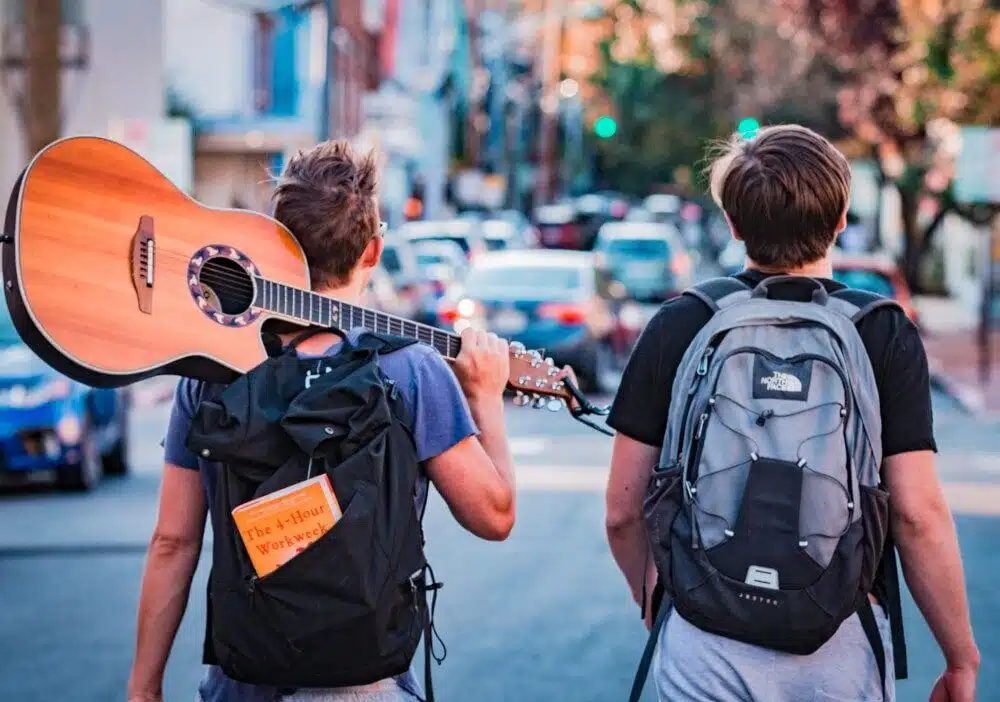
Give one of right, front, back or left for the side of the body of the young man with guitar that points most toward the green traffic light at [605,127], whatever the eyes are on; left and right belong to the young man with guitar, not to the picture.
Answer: front

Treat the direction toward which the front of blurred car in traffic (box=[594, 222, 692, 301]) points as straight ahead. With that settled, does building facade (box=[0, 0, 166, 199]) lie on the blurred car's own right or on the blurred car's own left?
on the blurred car's own left

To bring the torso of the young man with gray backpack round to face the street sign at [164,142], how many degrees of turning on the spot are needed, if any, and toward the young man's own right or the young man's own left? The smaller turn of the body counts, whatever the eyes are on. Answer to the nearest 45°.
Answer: approximately 45° to the young man's own left

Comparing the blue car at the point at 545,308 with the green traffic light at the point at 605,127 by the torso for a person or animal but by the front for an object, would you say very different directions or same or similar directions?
very different directions

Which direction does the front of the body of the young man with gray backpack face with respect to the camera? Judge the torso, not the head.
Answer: away from the camera

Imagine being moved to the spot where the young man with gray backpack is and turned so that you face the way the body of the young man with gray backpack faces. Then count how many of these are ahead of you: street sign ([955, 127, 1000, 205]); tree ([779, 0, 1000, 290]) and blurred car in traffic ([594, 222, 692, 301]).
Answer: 3

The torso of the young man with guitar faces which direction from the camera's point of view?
away from the camera

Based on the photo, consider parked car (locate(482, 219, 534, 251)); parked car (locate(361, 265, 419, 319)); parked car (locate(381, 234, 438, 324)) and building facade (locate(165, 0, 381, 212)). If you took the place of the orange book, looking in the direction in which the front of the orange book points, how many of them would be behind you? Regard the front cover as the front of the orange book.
4

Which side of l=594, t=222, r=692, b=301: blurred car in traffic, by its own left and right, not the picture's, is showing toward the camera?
back

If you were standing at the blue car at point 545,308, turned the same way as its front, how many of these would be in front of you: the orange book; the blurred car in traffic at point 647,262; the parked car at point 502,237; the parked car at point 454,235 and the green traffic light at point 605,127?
4

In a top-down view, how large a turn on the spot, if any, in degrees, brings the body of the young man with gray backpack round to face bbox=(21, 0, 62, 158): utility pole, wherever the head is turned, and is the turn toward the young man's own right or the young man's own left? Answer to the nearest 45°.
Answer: approximately 45° to the young man's own left

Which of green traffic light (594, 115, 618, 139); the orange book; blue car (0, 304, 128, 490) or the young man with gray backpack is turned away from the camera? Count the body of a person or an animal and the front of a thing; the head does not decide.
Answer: the young man with gray backpack

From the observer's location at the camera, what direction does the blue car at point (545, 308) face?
facing away from the viewer
